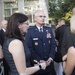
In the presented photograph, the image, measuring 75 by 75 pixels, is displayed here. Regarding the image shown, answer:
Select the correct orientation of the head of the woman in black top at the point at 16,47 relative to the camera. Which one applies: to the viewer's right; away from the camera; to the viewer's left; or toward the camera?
to the viewer's right

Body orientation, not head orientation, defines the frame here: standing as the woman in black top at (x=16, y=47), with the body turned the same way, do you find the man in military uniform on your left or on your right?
on your left

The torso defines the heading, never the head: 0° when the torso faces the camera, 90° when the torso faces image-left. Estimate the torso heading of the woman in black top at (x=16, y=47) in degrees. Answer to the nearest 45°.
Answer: approximately 270°

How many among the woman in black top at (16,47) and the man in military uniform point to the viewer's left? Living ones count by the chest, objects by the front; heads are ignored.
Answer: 0

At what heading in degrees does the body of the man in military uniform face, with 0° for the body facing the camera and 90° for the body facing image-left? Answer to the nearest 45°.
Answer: approximately 315°

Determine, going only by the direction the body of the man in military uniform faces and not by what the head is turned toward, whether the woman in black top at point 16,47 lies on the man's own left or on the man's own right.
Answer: on the man's own right
